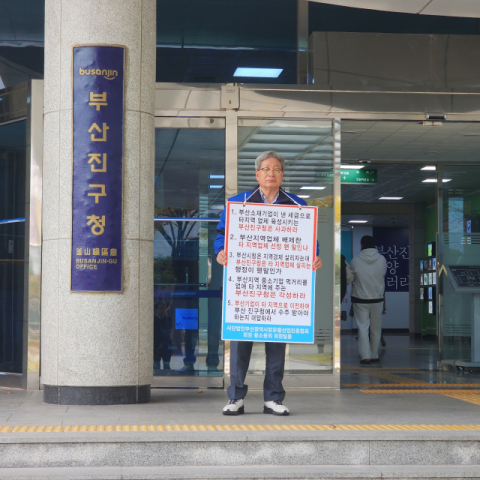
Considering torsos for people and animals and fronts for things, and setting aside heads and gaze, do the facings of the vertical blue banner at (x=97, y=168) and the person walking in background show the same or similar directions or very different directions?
very different directions

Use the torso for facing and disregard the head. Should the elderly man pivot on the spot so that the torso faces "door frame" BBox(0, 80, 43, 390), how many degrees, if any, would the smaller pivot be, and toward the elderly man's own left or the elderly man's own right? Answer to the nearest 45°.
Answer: approximately 135° to the elderly man's own right

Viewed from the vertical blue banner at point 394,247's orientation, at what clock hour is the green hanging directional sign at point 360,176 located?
The green hanging directional sign is roughly at 12 o'clock from the vertical blue banner.

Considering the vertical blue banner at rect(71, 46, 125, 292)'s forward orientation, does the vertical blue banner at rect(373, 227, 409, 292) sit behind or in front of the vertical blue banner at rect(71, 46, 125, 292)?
behind

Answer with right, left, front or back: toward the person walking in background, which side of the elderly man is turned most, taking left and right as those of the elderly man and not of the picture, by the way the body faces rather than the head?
back

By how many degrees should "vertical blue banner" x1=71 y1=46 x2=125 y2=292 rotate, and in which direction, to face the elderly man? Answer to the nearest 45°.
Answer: approximately 45° to its left
